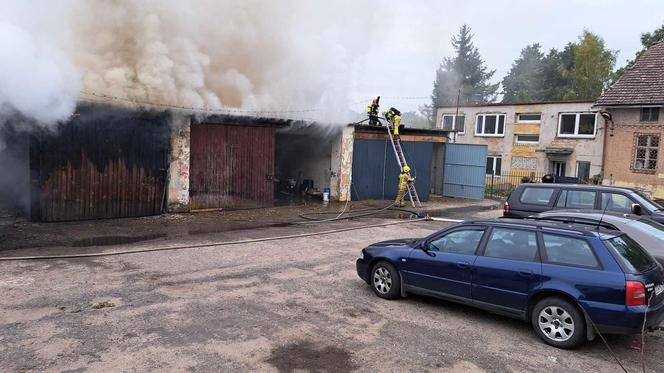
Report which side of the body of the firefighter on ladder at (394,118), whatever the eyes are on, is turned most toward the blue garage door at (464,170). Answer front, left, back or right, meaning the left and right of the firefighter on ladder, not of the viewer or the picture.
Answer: right

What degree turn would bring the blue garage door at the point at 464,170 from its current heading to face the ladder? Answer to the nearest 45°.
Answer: approximately 45° to its right

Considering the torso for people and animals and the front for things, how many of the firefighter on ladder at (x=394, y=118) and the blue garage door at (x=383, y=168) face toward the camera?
1

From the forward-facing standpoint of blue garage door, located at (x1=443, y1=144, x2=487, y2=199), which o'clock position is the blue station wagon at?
The blue station wagon is roughly at 12 o'clock from the blue garage door.

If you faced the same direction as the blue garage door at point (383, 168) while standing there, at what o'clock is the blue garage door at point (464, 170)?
the blue garage door at point (464, 170) is roughly at 8 o'clock from the blue garage door at point (383, 168).

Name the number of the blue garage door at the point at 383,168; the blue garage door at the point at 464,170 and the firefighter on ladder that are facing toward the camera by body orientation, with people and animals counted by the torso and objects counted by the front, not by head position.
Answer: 2

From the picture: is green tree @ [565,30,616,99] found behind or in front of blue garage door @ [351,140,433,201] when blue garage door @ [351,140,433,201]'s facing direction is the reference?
behind

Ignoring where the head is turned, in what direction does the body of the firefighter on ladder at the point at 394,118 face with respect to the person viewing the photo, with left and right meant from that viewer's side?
facing away from the viewer and to the left of the viewer

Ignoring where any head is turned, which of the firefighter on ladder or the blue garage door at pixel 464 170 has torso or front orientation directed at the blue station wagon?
the blue garage door

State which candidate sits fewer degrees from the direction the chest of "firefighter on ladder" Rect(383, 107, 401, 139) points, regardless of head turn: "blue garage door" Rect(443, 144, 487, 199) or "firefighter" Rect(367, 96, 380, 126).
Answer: the firefighter
